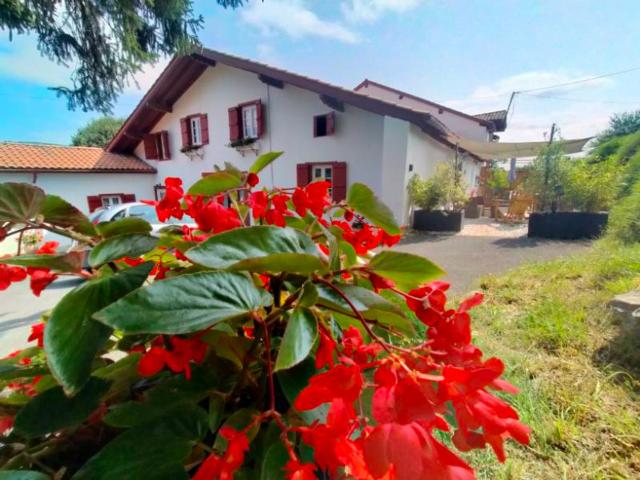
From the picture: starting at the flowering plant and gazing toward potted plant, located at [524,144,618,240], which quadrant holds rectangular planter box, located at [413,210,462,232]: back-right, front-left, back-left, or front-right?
front-left

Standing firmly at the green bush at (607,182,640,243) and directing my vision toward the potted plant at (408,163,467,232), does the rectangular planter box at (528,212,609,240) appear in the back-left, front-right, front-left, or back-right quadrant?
front-right

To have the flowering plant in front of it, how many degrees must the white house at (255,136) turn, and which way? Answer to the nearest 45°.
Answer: approximately 45° to its left

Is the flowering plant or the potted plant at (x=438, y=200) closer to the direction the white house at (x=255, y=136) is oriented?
the flowering plant

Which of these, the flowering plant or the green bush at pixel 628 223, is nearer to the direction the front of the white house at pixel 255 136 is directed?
the flowering plant

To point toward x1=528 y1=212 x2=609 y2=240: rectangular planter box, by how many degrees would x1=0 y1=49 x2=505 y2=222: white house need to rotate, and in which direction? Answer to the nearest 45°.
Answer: approximately 90° to its left

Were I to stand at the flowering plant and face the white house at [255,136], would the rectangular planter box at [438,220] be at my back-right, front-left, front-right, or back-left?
front-right

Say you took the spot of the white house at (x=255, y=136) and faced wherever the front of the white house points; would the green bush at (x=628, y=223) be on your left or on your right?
on your left

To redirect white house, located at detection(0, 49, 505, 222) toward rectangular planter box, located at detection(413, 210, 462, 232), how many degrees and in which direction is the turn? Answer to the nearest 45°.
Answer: approximately 90° to its left

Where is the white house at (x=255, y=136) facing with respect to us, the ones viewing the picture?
facing the viewer and to the left of the viewer

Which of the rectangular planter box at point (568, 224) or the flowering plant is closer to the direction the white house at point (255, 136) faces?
the flowering plant

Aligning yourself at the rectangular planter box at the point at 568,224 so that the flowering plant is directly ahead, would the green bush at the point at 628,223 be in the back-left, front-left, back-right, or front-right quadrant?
front-left
